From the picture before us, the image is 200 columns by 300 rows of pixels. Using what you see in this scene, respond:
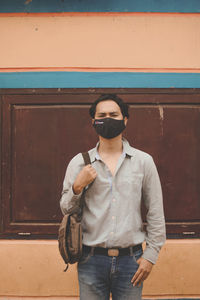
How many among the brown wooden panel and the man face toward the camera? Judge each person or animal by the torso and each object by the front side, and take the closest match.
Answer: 2

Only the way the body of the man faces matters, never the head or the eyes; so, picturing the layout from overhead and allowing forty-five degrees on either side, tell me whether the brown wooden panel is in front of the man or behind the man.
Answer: behind

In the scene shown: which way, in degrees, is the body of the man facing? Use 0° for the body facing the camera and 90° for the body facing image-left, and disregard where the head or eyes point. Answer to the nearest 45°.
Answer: approximately 0°

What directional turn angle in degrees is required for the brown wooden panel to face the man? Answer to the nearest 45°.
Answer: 0° — it already faces them

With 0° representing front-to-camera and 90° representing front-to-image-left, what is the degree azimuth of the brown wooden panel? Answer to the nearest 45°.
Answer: approximately 0°
